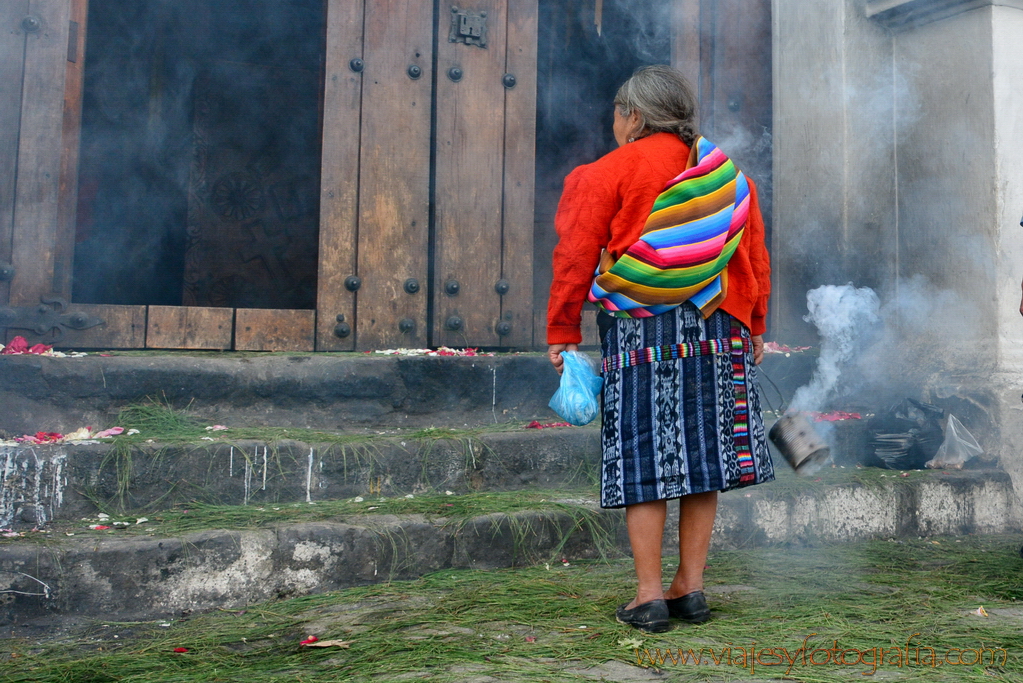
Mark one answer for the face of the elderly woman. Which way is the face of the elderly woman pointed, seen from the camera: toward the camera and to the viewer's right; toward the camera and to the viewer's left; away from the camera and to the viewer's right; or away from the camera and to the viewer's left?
away from the camera and to the viewer's left

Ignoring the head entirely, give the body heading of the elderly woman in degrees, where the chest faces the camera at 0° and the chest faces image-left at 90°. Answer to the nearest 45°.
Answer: approximately 135°
